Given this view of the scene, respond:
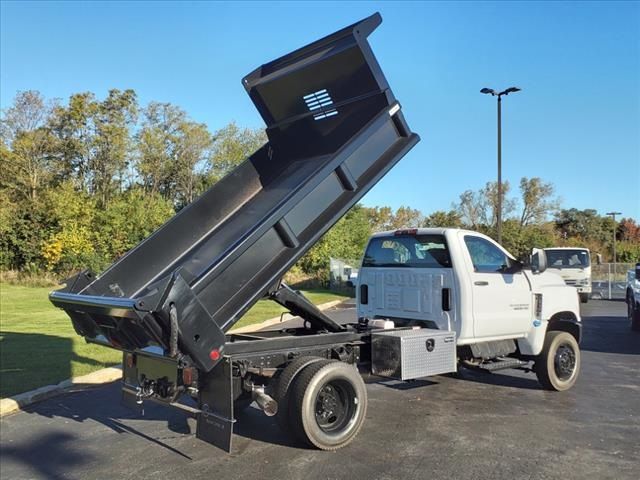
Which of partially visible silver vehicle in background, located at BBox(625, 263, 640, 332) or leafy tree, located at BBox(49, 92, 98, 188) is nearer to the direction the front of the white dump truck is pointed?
the partially visible silver vehicle in background

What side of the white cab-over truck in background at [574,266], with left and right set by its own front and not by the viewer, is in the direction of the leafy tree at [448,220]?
back

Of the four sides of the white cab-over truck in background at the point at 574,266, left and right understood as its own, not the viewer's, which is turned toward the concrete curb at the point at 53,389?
front

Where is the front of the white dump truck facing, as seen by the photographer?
facing away from the viewer and to the right of the viewer

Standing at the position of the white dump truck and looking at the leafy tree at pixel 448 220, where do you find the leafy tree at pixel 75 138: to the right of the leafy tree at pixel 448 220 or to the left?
left

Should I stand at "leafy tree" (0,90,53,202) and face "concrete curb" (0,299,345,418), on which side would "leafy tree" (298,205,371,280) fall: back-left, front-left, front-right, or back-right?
front-left

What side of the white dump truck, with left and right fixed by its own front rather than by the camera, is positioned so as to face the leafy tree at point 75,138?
left

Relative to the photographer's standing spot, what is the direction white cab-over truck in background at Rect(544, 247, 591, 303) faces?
facing the viewer

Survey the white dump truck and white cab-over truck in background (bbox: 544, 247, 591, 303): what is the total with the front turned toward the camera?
1

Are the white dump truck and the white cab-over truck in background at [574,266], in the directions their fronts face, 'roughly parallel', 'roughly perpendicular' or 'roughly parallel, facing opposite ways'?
roughly parallel, facing opposite ways

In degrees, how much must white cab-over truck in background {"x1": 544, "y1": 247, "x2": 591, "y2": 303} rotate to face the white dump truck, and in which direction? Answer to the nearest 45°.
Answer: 0° — it already faces it

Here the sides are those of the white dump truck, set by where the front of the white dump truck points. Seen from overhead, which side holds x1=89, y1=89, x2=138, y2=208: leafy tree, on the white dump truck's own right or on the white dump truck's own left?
on the white dump truck's own left

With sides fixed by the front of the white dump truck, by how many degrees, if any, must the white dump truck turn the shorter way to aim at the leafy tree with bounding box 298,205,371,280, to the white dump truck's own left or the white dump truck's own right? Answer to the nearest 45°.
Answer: approximately 45° to the white dump truck's own left
